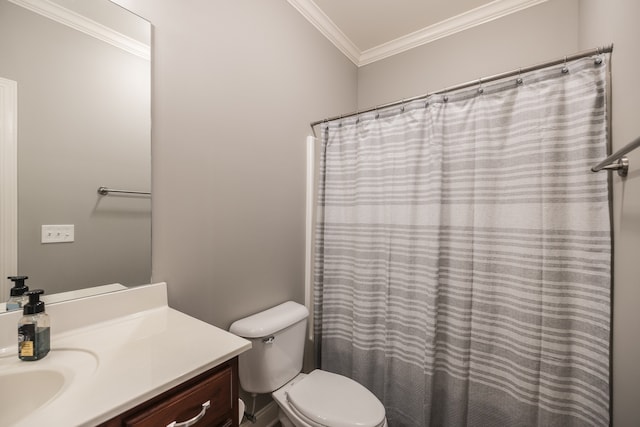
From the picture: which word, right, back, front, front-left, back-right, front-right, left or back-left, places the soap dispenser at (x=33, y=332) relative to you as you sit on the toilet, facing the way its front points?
right

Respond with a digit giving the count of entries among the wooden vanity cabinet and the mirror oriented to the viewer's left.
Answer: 0

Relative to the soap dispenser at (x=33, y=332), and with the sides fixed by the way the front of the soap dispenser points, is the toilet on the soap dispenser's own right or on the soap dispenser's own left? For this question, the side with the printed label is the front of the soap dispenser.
on the soap dispenser's own left

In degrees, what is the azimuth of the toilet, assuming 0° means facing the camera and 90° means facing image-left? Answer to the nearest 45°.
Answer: approximately 315°

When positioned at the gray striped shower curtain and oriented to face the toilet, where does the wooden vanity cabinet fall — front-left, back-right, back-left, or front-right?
front-left

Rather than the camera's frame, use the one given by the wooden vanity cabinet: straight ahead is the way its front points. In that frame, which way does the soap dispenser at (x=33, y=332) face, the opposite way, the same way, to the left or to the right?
to the right

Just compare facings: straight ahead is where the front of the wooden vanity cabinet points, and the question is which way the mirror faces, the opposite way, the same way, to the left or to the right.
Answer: the same way

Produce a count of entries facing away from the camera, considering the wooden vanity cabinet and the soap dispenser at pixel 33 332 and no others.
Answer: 0

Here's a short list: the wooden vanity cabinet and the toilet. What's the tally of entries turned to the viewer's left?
0

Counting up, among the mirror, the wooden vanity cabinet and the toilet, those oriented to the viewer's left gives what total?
0

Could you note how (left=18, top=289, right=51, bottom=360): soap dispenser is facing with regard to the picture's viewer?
facing the viewer and to the left of the viewer

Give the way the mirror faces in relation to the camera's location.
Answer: facing the viewer and to the right of the viewer

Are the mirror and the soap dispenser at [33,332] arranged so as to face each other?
no

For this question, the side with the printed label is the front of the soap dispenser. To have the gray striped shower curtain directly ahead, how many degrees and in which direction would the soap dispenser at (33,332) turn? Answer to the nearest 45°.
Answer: approximately 90° to its left
